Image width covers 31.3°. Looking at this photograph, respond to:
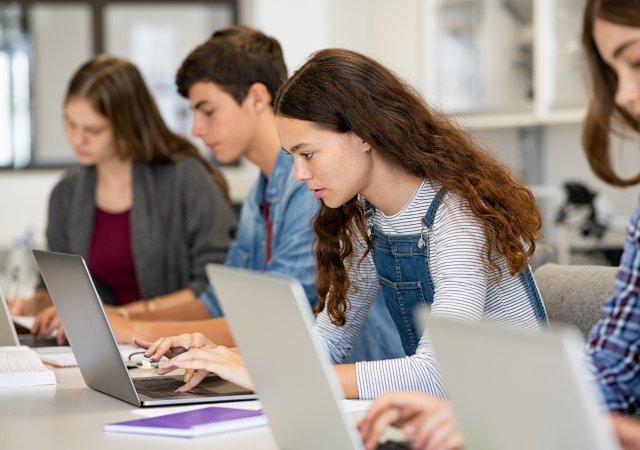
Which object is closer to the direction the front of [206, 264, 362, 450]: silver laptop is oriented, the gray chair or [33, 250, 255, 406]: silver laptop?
the gray chair

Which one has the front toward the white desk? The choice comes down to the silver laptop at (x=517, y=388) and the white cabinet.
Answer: the white cabinet

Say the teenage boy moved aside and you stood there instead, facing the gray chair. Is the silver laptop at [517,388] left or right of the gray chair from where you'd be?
right

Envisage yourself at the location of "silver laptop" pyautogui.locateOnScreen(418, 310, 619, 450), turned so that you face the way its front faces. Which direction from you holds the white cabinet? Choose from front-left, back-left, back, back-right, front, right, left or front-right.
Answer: front-left

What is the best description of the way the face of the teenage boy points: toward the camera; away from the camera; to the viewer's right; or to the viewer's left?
to the viewer's left

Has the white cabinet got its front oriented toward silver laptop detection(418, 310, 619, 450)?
yes

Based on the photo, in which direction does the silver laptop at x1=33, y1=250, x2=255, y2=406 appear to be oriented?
to the viewer's right

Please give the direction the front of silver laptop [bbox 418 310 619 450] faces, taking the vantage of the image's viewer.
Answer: facing away from the viewer and to the right of the viewer

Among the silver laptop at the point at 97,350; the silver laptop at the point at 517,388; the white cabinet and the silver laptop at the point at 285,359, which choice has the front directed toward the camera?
the white cabinet

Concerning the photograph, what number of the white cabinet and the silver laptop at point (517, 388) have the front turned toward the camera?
1

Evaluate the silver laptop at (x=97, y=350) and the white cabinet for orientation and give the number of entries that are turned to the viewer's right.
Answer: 1

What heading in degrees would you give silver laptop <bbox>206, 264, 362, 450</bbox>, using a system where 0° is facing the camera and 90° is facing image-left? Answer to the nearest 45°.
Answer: approximately 225°

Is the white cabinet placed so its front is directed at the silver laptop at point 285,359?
yes

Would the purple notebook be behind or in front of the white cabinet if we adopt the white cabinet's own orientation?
in front
